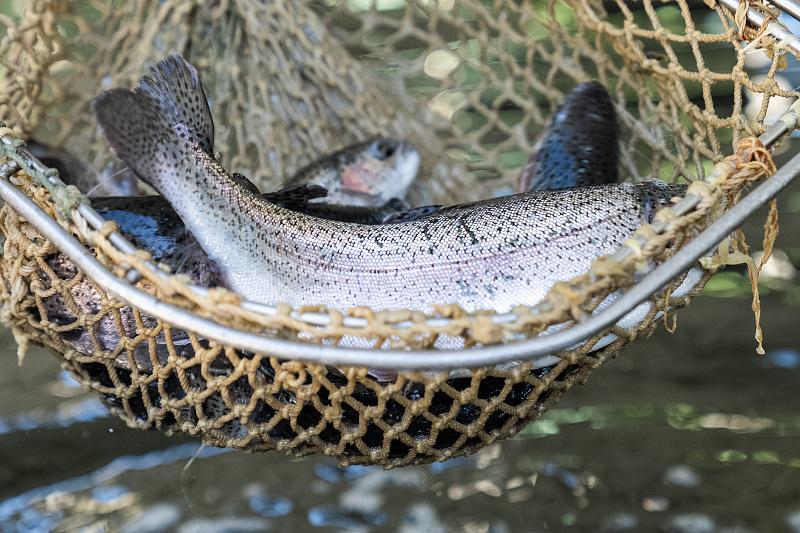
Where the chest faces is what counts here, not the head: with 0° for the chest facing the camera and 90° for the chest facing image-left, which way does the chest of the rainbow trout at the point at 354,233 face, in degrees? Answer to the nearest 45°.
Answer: approximately 270°
